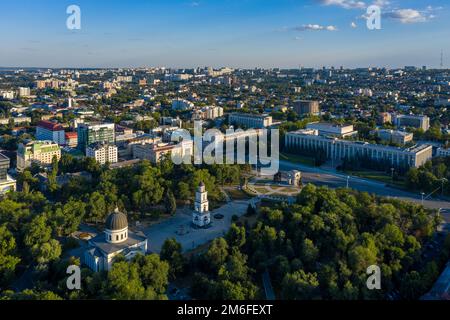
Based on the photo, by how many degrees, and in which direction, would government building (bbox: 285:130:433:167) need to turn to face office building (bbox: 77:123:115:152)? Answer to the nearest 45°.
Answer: approximately 45° to its right

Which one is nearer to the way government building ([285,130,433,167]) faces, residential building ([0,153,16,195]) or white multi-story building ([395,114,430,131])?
the residential building

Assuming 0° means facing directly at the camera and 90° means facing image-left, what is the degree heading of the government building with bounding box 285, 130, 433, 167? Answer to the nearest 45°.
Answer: approximately 45°

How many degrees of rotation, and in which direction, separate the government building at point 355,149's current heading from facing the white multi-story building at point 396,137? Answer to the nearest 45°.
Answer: approximately 180°

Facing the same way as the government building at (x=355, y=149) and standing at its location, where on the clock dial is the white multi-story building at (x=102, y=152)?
The white multi-story building is roughly at 1 o'clock from the government building.

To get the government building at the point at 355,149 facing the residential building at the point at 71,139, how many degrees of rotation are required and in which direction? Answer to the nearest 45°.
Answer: approximately 45° to its right

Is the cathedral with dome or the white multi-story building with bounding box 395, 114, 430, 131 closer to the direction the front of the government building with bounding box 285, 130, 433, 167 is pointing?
the cathedral with dome

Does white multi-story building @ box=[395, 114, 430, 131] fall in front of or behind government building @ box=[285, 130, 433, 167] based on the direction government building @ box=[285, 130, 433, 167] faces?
behind

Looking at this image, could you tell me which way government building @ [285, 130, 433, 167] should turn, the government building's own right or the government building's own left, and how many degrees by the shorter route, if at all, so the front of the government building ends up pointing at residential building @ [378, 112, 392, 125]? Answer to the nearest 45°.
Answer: approximately 135° to the government building's own right
